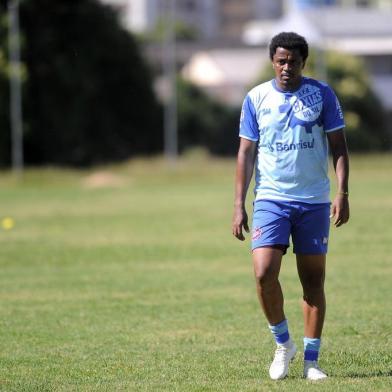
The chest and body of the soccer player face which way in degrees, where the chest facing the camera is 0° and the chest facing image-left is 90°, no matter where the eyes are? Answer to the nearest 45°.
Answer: approximately 0°
